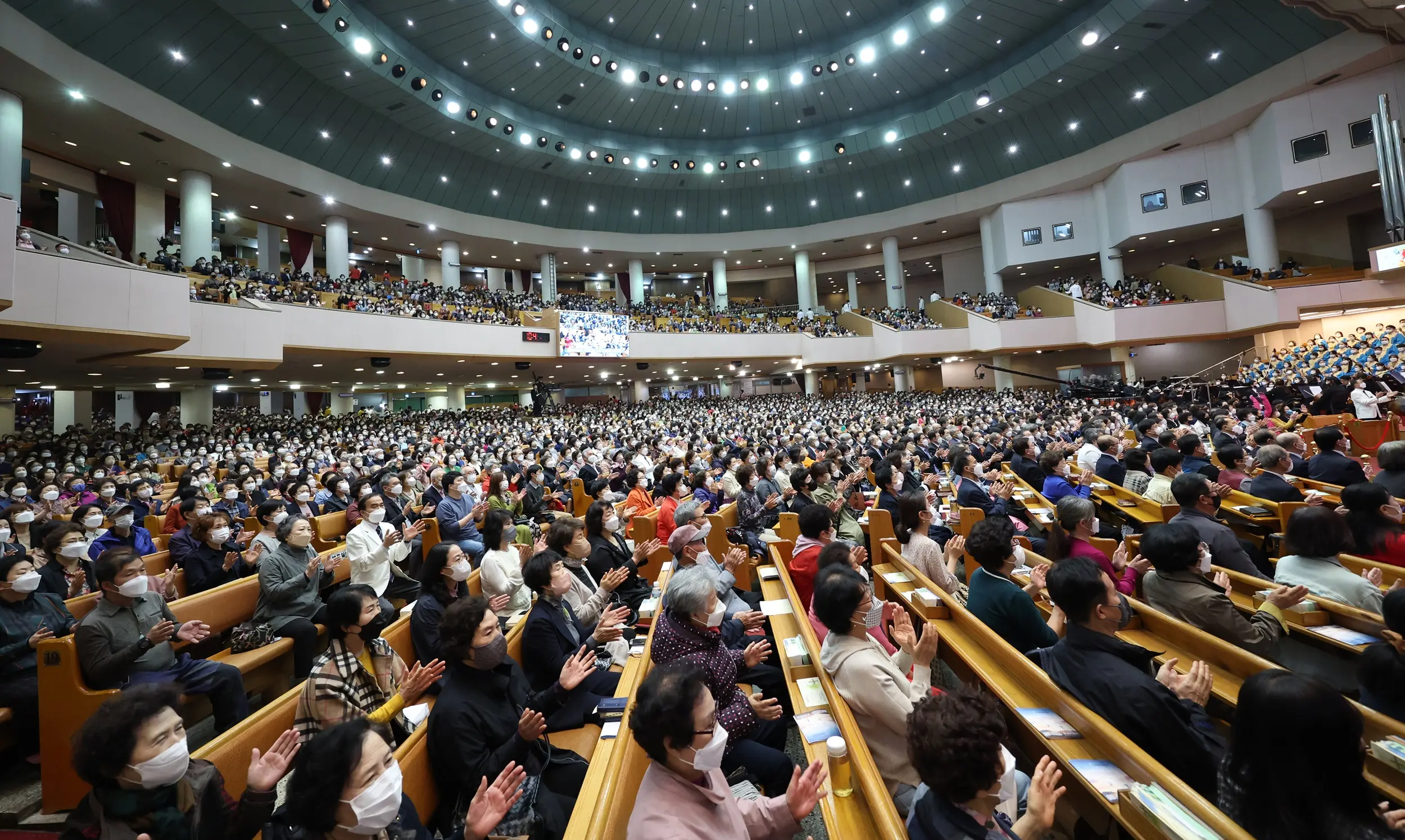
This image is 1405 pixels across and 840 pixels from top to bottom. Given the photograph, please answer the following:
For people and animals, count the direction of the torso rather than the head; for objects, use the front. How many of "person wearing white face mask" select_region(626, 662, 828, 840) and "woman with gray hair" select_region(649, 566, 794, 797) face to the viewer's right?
2

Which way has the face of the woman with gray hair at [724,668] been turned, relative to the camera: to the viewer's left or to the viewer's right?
to the viewer's right

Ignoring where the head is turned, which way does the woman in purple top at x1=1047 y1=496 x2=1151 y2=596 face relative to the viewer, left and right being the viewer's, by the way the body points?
facing away from the viewer and to the right of the viewer

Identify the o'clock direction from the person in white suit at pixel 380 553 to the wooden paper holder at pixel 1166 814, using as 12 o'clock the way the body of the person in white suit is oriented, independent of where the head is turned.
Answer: The wooden paper holder is roughly at 1 o'clock from the person in white suit.

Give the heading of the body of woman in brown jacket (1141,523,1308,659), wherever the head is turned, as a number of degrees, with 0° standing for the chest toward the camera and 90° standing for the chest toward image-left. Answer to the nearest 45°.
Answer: approximately 225°

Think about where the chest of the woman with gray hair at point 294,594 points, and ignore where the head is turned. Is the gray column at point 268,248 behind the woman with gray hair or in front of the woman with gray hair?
behind

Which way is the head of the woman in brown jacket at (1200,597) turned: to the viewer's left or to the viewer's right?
to the viewer's right

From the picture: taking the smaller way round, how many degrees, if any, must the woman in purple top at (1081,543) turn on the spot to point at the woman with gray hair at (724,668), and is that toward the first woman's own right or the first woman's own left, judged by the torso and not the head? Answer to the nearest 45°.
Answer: approximately 180°

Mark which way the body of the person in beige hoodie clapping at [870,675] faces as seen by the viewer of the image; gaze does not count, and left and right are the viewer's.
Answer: facing to the right of the viewer

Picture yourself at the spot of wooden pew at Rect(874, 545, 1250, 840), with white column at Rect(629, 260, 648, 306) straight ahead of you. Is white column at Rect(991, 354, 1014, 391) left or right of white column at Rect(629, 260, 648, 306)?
right

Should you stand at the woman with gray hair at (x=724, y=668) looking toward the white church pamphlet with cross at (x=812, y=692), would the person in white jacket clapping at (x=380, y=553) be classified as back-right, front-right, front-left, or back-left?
back-left

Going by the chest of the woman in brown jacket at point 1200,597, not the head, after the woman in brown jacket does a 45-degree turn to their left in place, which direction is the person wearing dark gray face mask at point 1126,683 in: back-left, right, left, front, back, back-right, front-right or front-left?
back

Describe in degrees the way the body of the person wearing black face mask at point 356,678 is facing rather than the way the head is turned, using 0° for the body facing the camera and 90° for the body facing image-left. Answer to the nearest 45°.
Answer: approximately 315°
